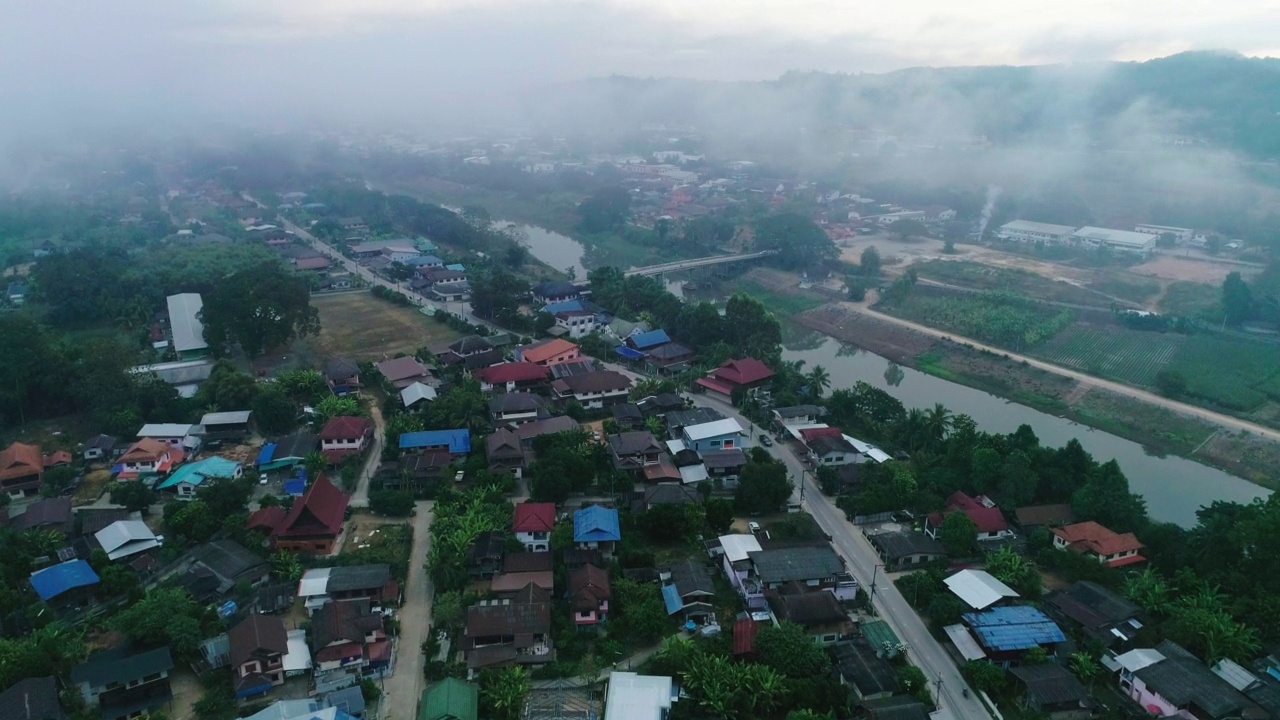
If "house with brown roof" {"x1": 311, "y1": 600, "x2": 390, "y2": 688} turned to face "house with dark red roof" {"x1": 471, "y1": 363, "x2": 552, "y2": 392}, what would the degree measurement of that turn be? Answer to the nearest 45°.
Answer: approximately 135° to its left

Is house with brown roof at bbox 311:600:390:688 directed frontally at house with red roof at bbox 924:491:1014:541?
no

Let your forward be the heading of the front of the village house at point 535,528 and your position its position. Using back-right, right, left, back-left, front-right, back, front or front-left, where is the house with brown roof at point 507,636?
front

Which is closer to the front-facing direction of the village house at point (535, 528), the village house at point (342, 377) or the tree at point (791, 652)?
the tree

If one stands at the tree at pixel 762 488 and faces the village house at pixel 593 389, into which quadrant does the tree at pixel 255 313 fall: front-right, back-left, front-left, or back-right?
front-left

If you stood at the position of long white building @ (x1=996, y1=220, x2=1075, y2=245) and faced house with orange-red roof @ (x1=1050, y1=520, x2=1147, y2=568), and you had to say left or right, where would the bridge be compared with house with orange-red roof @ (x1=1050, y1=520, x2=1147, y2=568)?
right

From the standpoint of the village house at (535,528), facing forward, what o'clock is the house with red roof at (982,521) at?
The house with red roof is roughly at 9 o'clock from the village house.

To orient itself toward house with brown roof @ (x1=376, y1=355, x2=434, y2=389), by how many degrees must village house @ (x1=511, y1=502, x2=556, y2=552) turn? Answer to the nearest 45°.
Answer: approximately 135° to its right

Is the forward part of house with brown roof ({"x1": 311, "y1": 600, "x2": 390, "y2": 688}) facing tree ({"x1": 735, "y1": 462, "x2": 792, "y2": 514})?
no

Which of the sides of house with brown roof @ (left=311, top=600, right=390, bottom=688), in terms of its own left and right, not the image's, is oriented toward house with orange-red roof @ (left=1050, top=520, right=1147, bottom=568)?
left

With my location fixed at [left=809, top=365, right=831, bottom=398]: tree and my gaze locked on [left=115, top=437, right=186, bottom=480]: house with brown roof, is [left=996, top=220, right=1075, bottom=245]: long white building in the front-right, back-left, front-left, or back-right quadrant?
back-right

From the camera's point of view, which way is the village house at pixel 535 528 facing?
toward the camera

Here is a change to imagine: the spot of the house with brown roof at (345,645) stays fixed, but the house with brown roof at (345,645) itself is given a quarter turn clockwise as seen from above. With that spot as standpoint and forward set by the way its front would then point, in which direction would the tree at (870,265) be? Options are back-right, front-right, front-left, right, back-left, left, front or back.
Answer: back-right

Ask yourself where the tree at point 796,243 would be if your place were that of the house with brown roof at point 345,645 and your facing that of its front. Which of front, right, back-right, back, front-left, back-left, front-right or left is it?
back-left

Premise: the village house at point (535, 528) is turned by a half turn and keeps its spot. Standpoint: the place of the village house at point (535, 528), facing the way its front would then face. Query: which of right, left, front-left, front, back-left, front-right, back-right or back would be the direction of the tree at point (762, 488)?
right

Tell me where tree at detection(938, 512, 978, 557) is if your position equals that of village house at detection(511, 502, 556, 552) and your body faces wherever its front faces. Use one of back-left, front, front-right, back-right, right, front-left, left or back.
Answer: left

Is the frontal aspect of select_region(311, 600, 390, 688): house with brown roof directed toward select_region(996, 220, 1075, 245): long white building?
no

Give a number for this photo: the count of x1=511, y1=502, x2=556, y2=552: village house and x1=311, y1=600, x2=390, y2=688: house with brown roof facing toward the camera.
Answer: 2

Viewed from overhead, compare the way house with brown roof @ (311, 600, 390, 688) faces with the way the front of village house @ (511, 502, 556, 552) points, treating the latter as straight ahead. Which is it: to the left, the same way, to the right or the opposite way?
the same way

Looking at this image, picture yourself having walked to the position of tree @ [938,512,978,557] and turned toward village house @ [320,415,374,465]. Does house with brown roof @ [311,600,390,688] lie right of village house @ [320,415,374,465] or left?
left
